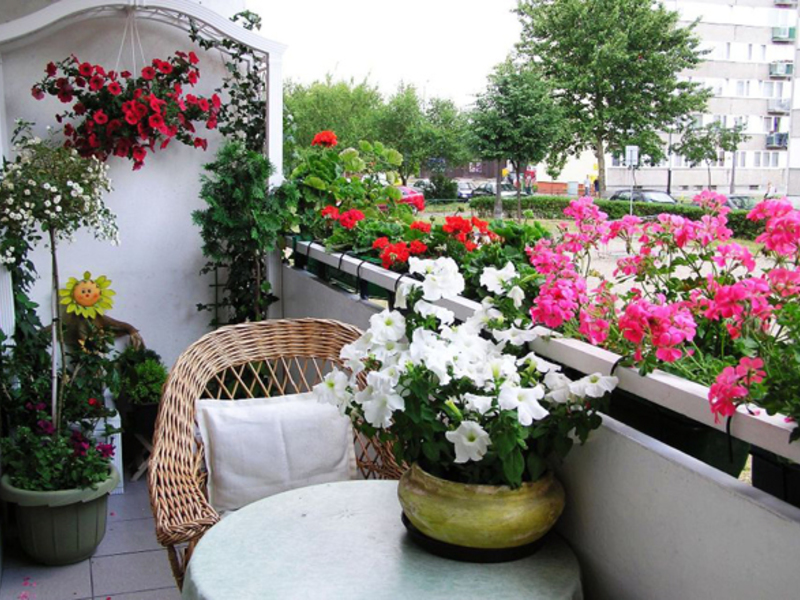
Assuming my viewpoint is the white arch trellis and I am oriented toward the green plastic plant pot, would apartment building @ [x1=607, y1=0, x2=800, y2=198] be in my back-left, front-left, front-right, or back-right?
back-left

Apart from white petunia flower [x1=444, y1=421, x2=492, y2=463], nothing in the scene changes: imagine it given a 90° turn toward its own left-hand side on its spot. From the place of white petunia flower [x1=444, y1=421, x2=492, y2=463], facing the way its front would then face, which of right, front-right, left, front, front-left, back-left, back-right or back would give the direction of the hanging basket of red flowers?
back-left

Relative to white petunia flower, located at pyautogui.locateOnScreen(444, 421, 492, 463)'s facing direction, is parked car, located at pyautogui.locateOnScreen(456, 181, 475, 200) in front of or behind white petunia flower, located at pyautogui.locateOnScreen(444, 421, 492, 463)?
behind

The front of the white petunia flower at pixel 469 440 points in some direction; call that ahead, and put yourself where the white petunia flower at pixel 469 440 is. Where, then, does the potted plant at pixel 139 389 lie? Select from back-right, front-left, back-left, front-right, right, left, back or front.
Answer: back-right

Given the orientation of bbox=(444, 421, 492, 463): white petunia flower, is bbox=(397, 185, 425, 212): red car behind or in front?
behind

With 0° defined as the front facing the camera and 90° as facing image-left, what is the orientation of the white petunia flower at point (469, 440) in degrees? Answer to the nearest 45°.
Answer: approximately 0°

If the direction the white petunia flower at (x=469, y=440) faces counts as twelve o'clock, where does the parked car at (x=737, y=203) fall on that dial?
The parked car is roughly at 7 o'clock from the white petunia flower.

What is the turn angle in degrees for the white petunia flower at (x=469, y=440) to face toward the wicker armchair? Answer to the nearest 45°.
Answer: approximately 135° to its right

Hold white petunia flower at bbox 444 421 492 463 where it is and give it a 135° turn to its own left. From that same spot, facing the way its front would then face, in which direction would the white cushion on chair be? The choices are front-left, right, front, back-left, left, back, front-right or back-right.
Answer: left

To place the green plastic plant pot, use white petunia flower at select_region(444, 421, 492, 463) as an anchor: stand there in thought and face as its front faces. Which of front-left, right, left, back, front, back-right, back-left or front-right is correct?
back-right

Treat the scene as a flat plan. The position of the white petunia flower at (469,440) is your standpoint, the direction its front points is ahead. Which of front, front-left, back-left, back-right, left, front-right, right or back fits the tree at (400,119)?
back

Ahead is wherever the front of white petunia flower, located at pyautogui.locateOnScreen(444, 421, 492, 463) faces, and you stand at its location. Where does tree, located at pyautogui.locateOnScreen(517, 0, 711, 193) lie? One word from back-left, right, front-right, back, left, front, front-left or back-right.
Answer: back

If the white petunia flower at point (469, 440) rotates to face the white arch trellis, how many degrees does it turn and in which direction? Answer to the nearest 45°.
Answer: approximately 135° to its right

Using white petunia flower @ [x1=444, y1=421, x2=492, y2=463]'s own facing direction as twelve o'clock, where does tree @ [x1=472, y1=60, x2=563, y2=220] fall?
The tree is roughly at 6 o'clock from the white petunia flower.

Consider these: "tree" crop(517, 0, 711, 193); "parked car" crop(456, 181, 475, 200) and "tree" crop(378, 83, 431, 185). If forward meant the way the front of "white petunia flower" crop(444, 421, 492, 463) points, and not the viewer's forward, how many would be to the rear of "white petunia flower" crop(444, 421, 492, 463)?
3

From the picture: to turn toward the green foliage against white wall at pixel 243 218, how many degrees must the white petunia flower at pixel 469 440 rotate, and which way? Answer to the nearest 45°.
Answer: approximately 135° to its right

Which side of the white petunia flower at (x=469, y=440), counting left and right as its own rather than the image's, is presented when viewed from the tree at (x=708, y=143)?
back

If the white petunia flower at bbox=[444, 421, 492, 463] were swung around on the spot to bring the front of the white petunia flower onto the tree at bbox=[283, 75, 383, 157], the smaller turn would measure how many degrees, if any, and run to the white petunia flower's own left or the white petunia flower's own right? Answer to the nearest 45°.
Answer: approximately 180°
